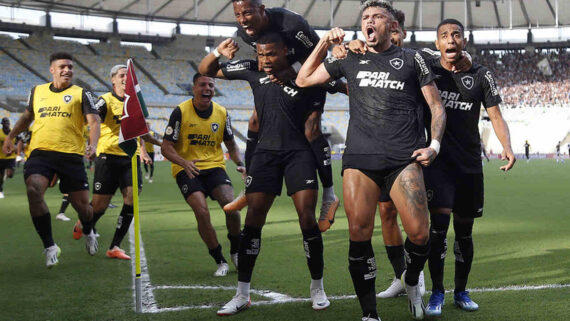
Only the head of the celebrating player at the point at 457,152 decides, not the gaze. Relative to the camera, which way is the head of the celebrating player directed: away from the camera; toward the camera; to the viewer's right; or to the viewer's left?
toward the camera

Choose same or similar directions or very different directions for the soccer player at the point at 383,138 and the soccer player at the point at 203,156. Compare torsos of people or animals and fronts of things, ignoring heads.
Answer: same or similar directions

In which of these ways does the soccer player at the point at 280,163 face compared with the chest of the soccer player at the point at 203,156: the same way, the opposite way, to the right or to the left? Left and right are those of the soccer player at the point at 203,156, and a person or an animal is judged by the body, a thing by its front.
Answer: the same way

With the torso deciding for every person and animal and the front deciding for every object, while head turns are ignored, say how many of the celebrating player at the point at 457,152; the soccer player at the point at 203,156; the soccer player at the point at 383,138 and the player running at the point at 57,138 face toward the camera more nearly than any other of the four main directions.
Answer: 4

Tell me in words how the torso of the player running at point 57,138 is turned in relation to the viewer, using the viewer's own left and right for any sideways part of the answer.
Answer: facing the viewer

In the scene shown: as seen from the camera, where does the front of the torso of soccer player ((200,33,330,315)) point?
toward the camera

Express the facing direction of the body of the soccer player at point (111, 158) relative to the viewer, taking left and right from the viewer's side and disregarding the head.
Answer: facing the viewer and to the right of the viewer

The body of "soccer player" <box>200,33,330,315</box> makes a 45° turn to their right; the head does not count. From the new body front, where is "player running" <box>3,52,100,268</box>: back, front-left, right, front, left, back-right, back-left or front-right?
right

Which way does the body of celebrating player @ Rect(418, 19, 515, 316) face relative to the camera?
toward the camera
